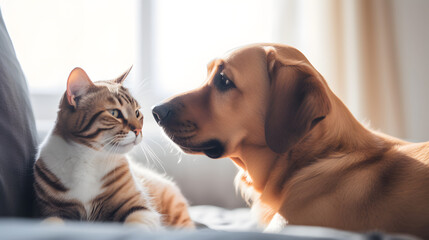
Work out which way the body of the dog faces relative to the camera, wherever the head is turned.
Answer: to the viewer's left

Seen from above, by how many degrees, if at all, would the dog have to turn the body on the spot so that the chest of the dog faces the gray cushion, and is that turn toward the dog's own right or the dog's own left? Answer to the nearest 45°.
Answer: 0° — it already faces it
